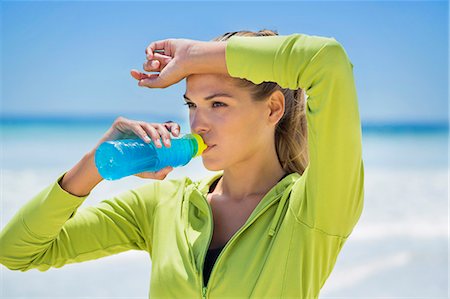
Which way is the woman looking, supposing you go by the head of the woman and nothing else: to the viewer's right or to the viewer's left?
to the viewer's left

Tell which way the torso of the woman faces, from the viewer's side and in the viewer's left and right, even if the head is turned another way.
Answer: facing the viewer and to the left of the viewer
